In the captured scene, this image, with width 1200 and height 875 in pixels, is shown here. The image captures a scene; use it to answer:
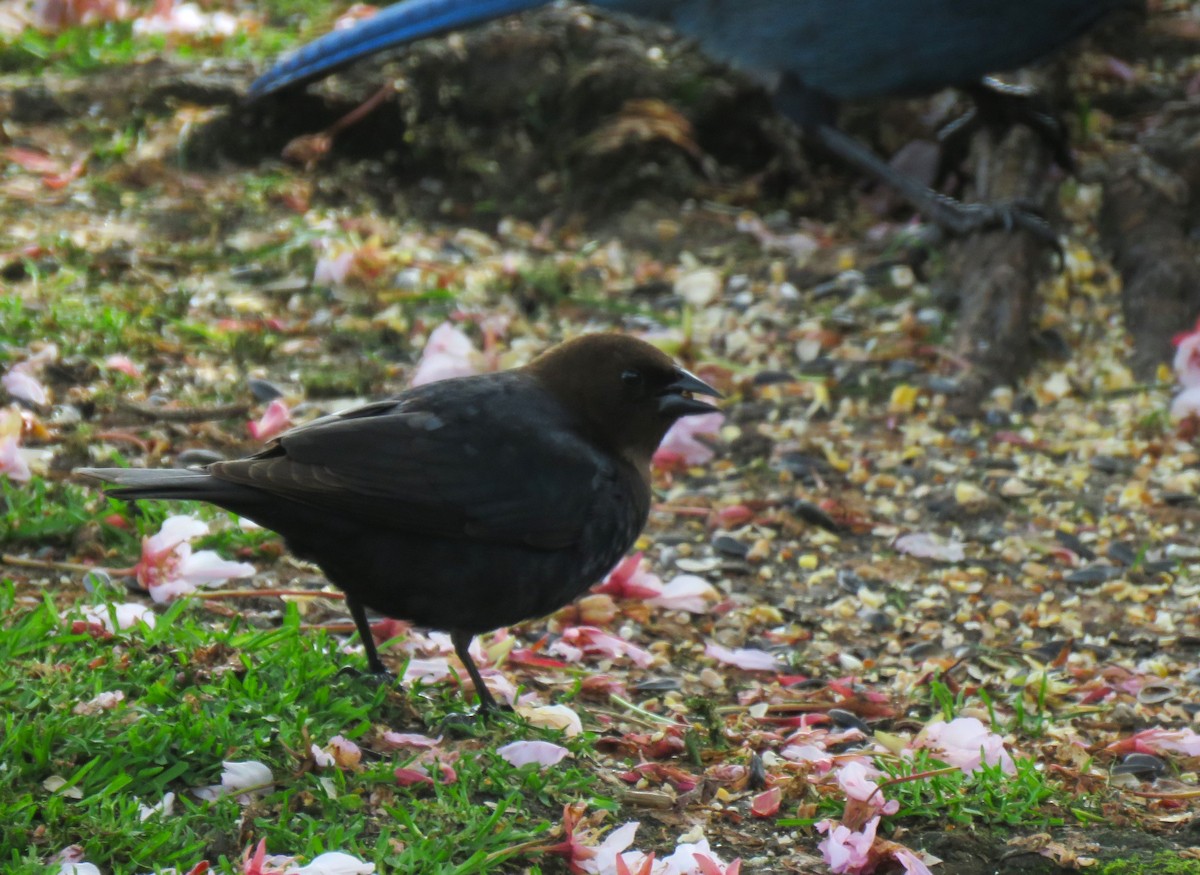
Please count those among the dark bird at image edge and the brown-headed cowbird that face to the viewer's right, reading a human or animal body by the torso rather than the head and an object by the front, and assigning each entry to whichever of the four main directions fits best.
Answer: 2

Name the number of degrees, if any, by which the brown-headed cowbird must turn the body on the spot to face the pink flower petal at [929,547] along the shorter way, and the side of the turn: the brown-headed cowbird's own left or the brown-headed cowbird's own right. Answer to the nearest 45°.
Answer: approximately 45° to the brown-headed cowbird's own left

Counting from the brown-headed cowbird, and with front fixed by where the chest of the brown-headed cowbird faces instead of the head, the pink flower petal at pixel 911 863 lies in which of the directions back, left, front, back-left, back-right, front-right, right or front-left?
front-right

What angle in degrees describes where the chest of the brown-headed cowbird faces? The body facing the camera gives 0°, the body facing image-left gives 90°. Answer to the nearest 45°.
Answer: approximately 270°

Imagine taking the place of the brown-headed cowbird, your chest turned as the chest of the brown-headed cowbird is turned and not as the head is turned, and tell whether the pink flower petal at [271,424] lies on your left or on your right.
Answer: on your left

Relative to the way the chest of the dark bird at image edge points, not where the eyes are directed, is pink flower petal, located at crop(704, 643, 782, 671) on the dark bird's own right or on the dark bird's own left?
on the dark bird's own right

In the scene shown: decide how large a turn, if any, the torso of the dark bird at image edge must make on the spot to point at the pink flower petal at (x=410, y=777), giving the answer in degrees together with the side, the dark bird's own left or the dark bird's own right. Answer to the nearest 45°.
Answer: approximately 90° to the dark bird's own right

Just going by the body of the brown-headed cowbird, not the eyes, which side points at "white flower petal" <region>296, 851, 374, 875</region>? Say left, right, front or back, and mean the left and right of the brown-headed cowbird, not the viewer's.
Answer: right

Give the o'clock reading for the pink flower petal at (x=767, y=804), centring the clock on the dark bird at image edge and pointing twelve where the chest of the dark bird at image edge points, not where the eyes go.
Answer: The pink flower petal is roughly at 3 o'clock from the dark bird at image edge.

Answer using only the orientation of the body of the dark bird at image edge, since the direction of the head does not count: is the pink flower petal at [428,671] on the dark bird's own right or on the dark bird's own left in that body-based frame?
on the dark bird's own right

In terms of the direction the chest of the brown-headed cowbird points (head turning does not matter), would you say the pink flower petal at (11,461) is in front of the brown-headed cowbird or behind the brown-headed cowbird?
behind

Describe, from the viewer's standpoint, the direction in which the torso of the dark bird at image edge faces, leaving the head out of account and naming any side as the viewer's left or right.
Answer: facing to the right of the viewer

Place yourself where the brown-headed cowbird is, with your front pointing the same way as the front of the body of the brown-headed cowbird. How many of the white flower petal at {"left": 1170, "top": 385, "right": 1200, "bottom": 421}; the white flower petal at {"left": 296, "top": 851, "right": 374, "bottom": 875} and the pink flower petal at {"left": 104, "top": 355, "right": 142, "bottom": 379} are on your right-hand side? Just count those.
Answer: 1

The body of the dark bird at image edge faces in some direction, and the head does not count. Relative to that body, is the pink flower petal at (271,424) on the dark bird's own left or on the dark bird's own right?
on the dark bird's own right

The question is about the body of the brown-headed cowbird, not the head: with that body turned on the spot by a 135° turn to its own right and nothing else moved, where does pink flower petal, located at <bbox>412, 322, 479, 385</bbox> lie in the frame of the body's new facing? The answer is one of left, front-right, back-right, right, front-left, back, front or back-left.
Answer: back-right
